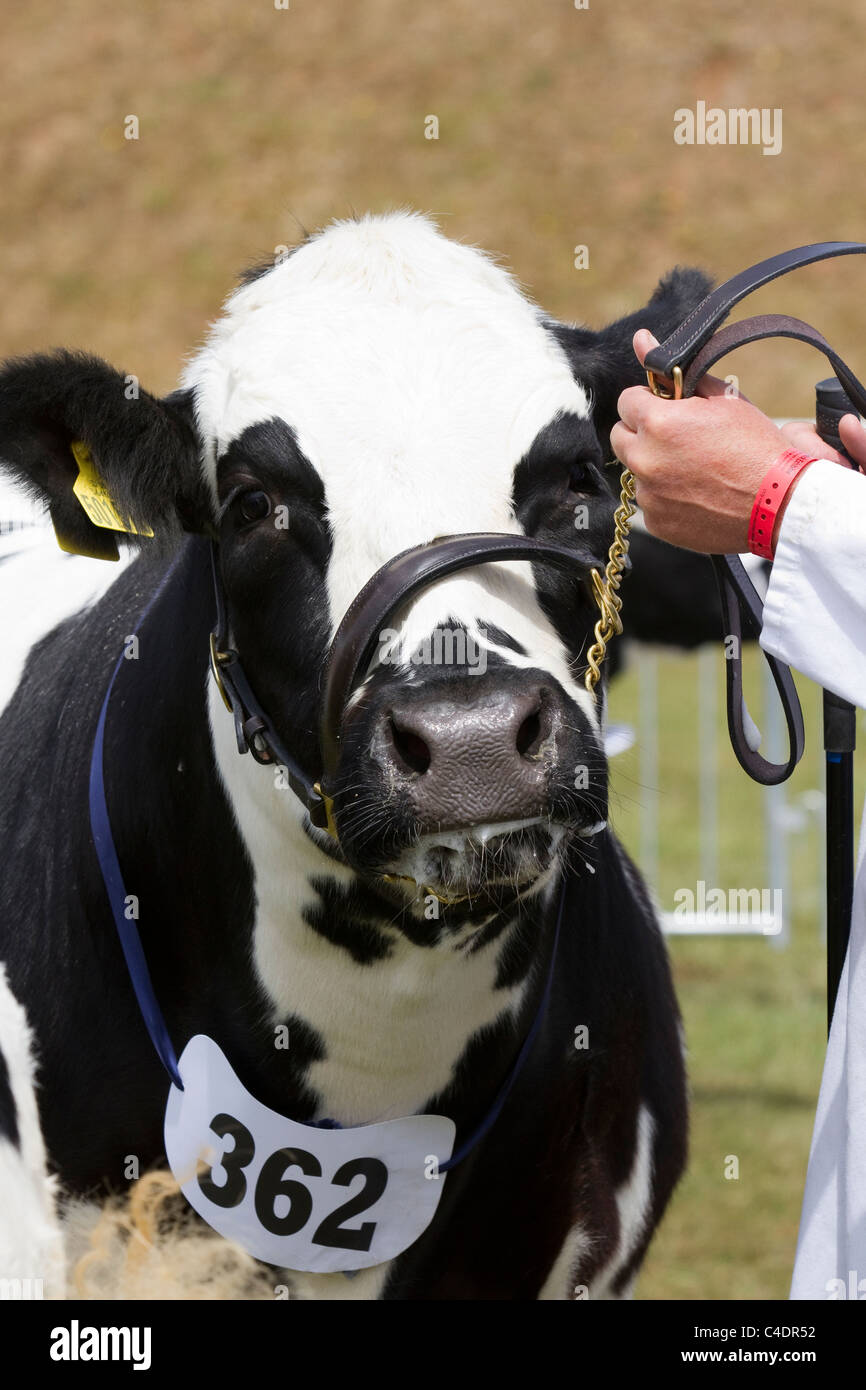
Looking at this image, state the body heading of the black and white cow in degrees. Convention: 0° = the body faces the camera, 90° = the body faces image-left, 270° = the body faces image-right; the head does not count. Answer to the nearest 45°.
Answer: approximately 0°
